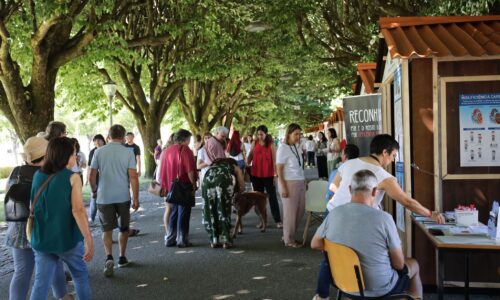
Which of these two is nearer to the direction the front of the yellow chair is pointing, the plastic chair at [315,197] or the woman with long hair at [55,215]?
the plastic chair

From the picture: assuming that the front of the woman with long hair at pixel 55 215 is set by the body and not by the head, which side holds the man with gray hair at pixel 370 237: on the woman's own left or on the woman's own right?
on the woman's own right

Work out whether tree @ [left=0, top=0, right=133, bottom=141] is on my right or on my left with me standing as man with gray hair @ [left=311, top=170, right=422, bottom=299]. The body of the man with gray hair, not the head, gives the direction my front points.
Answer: on my left

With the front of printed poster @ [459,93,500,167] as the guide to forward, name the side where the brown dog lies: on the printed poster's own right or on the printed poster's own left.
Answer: on the printed poster's own right

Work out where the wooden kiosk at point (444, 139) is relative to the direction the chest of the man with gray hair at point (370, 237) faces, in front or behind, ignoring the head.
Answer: in front

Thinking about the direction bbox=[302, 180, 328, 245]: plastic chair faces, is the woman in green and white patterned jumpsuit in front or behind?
behind

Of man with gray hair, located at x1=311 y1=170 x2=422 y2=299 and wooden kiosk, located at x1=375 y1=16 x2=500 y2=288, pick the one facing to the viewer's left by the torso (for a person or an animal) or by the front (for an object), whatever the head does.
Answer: the wooden kiosk

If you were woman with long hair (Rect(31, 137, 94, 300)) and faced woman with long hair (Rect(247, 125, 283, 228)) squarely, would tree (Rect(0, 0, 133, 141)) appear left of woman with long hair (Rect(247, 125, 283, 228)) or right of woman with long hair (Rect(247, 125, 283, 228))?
left

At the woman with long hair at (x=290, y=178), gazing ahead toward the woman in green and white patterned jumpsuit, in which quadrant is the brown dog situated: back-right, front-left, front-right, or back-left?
front-right

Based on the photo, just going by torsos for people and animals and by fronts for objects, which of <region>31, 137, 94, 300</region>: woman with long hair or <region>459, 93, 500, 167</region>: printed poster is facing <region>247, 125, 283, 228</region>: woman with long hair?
<region>31, 137, 94, 300</region>: woman with long hair

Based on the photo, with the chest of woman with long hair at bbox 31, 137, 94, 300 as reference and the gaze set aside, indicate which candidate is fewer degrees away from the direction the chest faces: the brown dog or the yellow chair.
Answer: the brown dog

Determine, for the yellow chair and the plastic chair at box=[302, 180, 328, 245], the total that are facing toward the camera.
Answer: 0

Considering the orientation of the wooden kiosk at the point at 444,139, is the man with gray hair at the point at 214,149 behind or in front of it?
in front

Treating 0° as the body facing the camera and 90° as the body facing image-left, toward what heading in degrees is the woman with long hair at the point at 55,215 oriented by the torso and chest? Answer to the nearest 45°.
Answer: approximately 225°

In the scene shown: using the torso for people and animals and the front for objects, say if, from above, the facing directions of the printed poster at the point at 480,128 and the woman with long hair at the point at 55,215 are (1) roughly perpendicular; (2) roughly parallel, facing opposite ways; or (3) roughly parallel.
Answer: roughly parallel, facing opposite ways

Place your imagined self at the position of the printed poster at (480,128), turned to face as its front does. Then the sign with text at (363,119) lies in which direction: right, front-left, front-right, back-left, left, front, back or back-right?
back-right

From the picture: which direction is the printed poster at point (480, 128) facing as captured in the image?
toward the camera

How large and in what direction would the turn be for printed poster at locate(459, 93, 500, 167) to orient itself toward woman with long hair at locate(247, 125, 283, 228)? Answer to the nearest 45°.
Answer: approximately 135° to its right

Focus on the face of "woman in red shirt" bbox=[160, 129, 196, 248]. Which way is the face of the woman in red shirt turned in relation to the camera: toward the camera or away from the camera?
away from the camera
